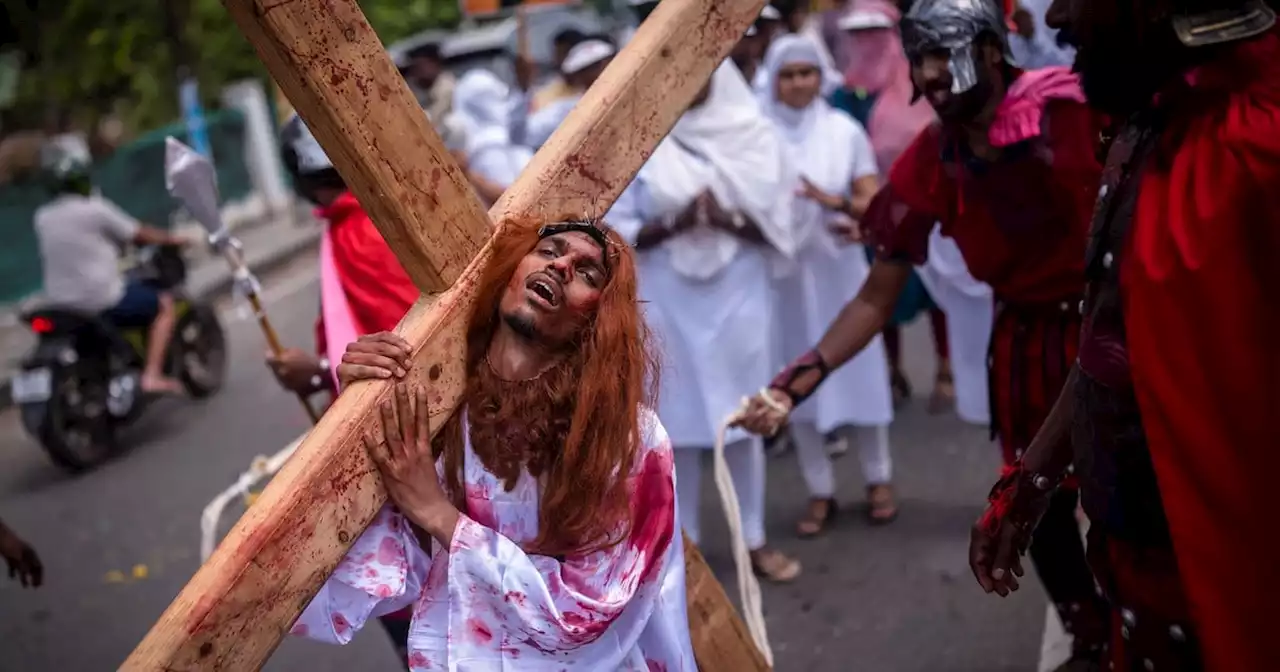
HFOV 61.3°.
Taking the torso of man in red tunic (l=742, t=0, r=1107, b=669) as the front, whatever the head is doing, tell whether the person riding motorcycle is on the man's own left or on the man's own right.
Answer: on the man's own right

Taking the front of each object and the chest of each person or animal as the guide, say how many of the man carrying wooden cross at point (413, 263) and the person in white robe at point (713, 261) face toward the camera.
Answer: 2

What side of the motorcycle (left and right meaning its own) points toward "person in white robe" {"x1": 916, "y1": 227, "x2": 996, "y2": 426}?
right

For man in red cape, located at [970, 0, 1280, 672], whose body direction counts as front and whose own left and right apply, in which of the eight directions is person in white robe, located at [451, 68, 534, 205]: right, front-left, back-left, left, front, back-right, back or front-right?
front-right

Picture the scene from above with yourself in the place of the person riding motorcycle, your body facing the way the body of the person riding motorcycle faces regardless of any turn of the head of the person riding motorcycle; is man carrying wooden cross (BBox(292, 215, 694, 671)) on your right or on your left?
on your right

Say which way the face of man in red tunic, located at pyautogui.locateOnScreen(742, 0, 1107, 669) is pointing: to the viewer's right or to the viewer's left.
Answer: to the viewer's left

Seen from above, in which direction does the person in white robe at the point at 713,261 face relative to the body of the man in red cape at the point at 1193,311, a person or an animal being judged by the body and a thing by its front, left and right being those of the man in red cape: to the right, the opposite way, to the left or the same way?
to the left

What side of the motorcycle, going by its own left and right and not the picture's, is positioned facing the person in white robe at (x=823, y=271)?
right

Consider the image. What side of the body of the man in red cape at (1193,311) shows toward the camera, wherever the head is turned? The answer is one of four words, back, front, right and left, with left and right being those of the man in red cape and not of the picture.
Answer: left

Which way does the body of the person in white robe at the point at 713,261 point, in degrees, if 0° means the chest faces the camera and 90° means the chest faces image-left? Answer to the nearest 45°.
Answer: approximately 0°

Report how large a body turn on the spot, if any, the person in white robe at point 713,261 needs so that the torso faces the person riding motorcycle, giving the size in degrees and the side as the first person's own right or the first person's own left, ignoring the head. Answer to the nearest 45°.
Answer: approximately 135° to the first person's own right

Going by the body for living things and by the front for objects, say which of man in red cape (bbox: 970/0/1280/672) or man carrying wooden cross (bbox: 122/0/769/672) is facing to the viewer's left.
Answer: the man in red cape

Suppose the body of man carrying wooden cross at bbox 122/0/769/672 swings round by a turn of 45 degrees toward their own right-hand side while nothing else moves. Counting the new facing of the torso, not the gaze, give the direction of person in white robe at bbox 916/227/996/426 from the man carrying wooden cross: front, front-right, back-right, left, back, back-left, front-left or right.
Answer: back
